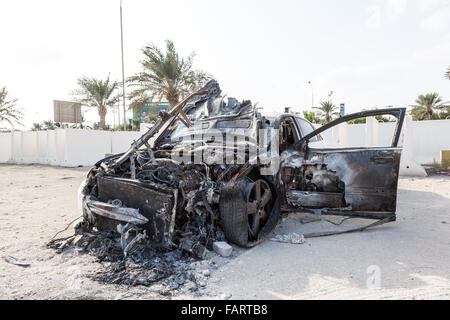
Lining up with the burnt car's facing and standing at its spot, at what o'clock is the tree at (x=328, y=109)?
The tree is roughly at 5 o'clock from the burnt car.

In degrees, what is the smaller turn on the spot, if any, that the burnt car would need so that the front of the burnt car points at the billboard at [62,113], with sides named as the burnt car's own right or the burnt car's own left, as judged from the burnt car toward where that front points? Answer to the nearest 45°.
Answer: approximately 90° to the burnt car's own right

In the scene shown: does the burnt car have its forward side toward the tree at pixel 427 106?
no

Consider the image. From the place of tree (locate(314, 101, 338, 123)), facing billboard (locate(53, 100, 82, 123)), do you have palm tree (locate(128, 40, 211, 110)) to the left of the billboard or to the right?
left

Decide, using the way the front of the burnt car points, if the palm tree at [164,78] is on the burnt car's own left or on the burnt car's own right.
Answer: on the burnt car's own right

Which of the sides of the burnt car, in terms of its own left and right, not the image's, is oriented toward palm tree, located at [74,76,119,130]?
right

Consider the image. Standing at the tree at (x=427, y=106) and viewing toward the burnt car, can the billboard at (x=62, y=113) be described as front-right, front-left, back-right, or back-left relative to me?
front-right
